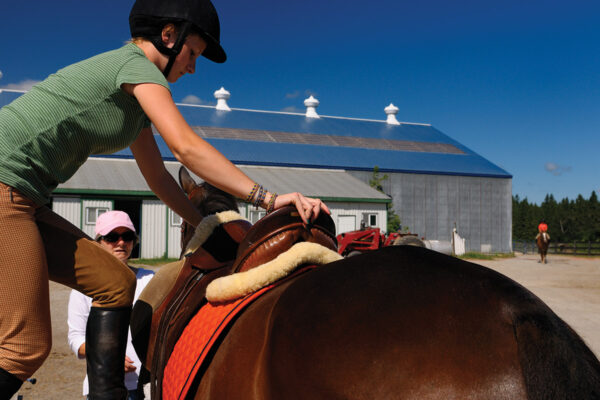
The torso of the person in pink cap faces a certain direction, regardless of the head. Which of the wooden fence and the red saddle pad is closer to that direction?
the red saddle pad

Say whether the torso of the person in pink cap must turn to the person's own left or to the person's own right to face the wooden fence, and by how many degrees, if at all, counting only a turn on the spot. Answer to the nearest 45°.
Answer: approximately 135° to the person's own left

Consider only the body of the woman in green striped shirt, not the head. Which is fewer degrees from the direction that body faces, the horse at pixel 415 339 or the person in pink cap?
the horse

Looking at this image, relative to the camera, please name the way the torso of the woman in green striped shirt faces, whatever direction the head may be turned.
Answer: to the viewer's right

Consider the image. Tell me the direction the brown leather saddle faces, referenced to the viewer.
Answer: facing away from the viewer and to the left of the viewer

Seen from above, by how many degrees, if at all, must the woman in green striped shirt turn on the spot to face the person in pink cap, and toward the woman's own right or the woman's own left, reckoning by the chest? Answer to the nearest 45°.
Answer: approximately 90° to the woman's own left

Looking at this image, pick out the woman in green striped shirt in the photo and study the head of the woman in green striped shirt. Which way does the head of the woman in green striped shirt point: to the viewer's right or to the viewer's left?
to the viewer's right
